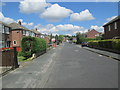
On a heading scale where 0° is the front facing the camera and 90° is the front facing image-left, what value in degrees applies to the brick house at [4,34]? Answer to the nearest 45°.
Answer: approximately 315°

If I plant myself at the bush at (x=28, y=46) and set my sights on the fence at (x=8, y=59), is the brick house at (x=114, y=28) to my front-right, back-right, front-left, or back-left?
back-left

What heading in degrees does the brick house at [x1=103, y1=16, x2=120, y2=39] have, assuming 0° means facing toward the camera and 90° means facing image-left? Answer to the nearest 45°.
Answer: approximately 45°
